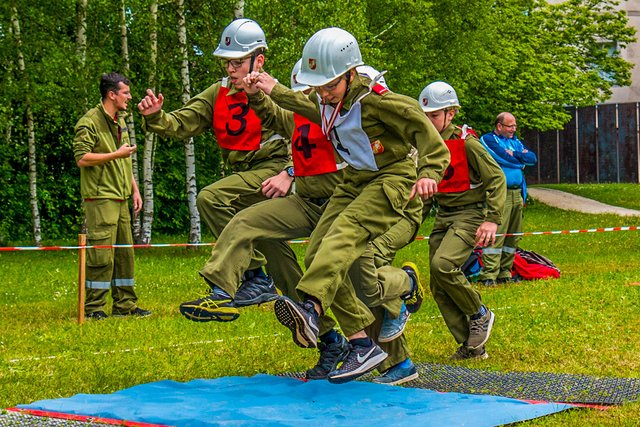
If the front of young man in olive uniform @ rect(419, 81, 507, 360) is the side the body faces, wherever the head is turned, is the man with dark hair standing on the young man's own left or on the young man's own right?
on the young man's own right

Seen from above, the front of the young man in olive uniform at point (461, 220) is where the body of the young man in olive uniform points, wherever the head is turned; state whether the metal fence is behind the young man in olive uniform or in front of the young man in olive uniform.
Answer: behind

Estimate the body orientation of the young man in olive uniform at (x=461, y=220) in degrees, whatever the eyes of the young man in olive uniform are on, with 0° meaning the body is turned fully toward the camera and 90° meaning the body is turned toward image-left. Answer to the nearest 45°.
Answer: approximately 45°

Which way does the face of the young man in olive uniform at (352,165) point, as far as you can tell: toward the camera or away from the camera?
toward the camera

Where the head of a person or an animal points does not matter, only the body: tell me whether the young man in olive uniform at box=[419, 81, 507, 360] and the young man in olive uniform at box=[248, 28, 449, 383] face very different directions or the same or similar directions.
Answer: same or similar directions

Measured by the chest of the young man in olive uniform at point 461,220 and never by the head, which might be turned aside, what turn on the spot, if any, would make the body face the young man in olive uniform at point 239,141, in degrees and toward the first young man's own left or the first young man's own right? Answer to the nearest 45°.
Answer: approximately 45° to the first young man's own right

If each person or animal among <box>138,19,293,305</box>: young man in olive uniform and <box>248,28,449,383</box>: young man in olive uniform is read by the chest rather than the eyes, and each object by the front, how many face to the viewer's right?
0

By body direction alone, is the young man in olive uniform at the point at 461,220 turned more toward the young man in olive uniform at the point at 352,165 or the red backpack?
the young man in olive uniform

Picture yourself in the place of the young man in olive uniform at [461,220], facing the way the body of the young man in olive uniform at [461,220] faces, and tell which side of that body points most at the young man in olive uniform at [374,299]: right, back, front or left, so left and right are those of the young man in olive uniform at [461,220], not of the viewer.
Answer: front

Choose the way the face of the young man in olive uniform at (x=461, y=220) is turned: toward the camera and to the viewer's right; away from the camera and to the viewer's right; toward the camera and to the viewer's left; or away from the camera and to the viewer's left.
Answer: toward the camera and to the viewer's left

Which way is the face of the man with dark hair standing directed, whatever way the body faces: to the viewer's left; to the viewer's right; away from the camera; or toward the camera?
to the viewer's right

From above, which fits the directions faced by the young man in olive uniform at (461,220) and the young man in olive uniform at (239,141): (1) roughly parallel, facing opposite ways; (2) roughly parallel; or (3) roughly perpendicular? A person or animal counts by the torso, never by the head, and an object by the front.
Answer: roughly parallel

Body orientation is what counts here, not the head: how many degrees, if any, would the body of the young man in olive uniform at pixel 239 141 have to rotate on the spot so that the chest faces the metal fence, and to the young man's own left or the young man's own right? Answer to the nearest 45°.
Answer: approximately 180°

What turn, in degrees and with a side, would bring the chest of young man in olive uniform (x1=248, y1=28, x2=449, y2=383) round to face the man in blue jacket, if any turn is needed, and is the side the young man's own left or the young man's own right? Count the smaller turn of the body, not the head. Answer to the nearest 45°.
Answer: approximately 135° to the young man's own right

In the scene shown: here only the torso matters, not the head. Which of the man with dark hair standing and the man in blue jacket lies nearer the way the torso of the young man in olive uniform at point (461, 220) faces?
the man with dark hair standing
